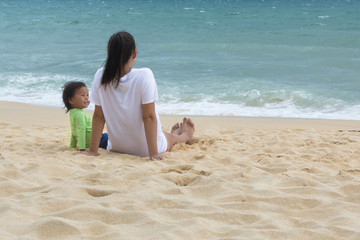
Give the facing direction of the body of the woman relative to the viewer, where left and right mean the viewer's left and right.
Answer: facing away from the viewer and to the right of the viewer

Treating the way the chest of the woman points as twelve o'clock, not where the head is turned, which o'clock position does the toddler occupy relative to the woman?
The toddler is roughly at 9 o'clock from the woman.

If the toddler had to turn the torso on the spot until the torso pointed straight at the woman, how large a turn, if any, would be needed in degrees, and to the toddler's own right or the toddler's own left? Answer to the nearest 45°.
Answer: approximately 45° to the toddler's own right
